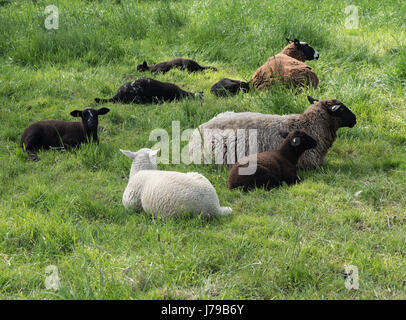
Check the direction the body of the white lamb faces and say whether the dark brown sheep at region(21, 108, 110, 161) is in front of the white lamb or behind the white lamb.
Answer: in front

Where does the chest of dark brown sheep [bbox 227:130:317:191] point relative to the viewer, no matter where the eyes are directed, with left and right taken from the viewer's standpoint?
facing to the right of the viewer

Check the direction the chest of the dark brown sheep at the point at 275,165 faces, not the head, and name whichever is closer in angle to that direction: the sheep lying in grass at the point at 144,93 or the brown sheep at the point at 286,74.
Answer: the brown sheep

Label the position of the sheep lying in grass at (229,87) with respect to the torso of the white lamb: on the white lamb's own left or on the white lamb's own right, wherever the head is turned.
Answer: on the white lamb's own right

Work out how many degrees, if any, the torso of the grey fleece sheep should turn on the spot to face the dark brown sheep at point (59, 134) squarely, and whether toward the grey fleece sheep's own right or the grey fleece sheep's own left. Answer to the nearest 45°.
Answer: approximately 180°

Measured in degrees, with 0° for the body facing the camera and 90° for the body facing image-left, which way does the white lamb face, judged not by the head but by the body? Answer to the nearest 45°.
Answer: approximately 135°

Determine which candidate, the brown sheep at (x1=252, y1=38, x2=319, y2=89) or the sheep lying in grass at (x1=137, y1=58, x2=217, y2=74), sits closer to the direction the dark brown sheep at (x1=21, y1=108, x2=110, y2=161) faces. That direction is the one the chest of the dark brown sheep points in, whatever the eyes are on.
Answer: the brown sheep

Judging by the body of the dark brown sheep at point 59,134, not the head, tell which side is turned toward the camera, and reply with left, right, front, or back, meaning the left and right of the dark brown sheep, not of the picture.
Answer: right

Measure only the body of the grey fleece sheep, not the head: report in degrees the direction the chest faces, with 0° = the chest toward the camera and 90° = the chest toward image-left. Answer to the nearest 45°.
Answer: approximately 270°

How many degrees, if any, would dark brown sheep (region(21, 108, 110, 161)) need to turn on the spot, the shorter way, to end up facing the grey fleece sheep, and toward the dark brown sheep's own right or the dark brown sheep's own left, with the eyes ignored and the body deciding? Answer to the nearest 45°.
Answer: approximately 45° to the dark brown sheep's own right

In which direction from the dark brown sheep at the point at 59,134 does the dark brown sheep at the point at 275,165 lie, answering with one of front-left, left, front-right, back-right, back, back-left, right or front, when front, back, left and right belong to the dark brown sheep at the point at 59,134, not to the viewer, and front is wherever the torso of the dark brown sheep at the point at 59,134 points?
front-right

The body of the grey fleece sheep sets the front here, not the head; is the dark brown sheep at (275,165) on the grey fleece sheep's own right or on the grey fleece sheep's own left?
on the grey fleece sheep's own right
